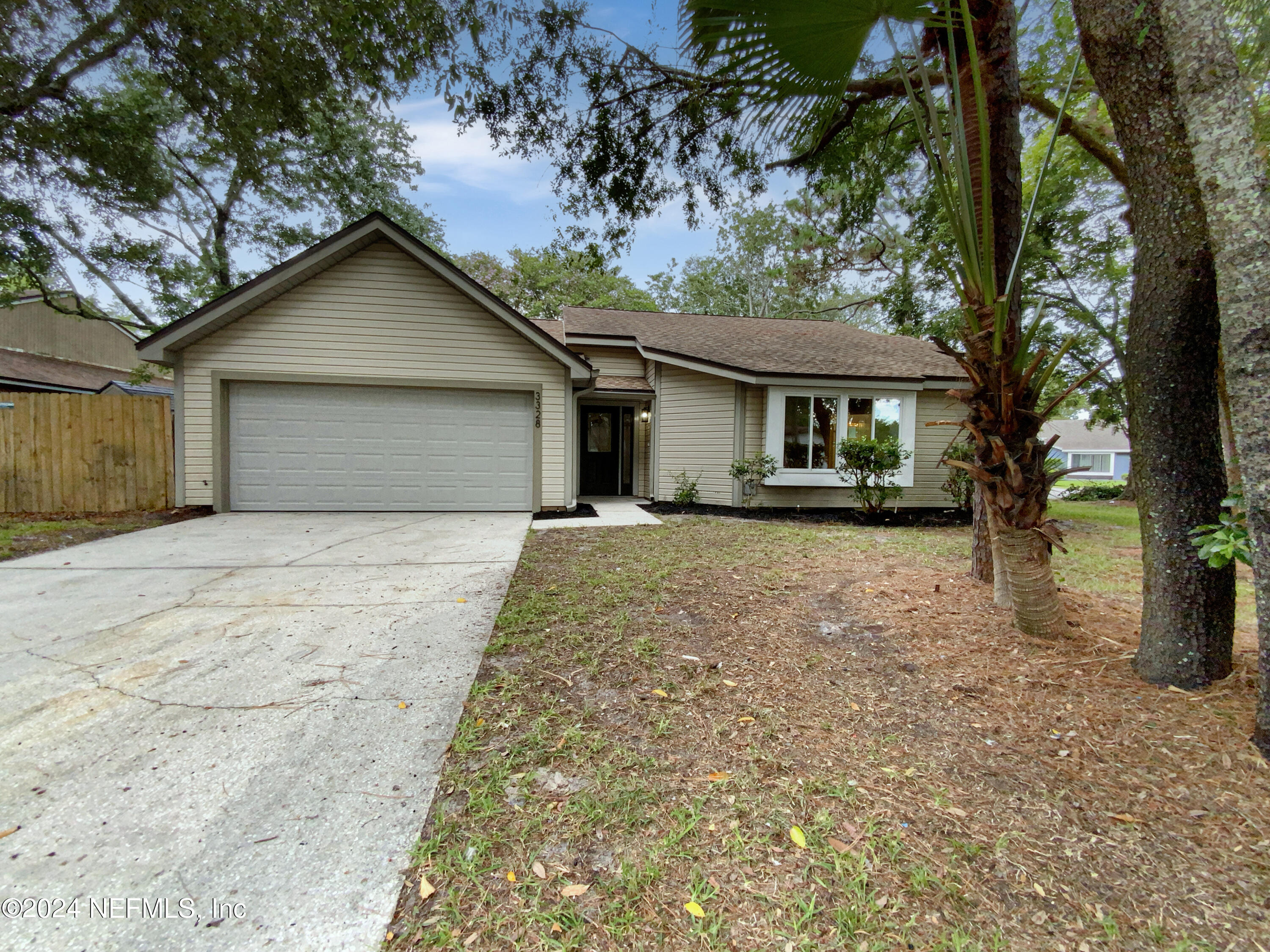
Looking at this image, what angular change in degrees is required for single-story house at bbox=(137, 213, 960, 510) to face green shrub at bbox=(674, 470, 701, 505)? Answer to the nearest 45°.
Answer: approximately 90° to its left

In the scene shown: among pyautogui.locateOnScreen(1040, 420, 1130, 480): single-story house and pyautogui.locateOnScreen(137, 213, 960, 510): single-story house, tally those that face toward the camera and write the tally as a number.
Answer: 2

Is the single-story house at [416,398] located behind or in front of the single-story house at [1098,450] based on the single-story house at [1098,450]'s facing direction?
in front

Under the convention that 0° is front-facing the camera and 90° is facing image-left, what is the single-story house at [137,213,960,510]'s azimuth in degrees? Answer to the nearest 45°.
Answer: approximately 0°

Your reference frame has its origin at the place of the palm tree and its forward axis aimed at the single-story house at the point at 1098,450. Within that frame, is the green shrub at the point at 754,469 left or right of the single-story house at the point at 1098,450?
left

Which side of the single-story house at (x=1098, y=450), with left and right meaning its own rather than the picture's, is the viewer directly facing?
front

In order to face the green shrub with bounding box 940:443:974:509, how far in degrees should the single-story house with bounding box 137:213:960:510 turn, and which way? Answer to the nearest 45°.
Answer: approximately 90° to its left

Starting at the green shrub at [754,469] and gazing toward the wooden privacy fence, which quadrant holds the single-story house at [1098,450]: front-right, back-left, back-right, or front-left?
back-right

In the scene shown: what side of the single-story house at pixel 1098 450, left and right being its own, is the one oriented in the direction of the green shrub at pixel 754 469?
front

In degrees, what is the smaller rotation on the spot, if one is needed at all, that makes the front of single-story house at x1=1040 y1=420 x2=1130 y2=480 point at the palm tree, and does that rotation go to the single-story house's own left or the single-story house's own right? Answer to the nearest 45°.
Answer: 0° — it already faces it

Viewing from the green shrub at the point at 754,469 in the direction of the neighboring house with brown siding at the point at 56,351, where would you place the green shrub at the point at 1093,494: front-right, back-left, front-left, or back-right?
back-right

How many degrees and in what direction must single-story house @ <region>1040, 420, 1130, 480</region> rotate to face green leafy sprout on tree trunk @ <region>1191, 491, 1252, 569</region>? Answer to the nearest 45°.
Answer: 0° — it already faces it

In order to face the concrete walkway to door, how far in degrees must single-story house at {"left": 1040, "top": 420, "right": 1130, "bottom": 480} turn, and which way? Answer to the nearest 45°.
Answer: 0° — it already faces it

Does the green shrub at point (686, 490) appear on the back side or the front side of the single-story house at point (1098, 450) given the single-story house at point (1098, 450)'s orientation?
on the front side

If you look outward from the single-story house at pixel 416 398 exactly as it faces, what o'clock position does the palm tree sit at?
The palm tree is roughly at 11 o'clock from the single-story house.
